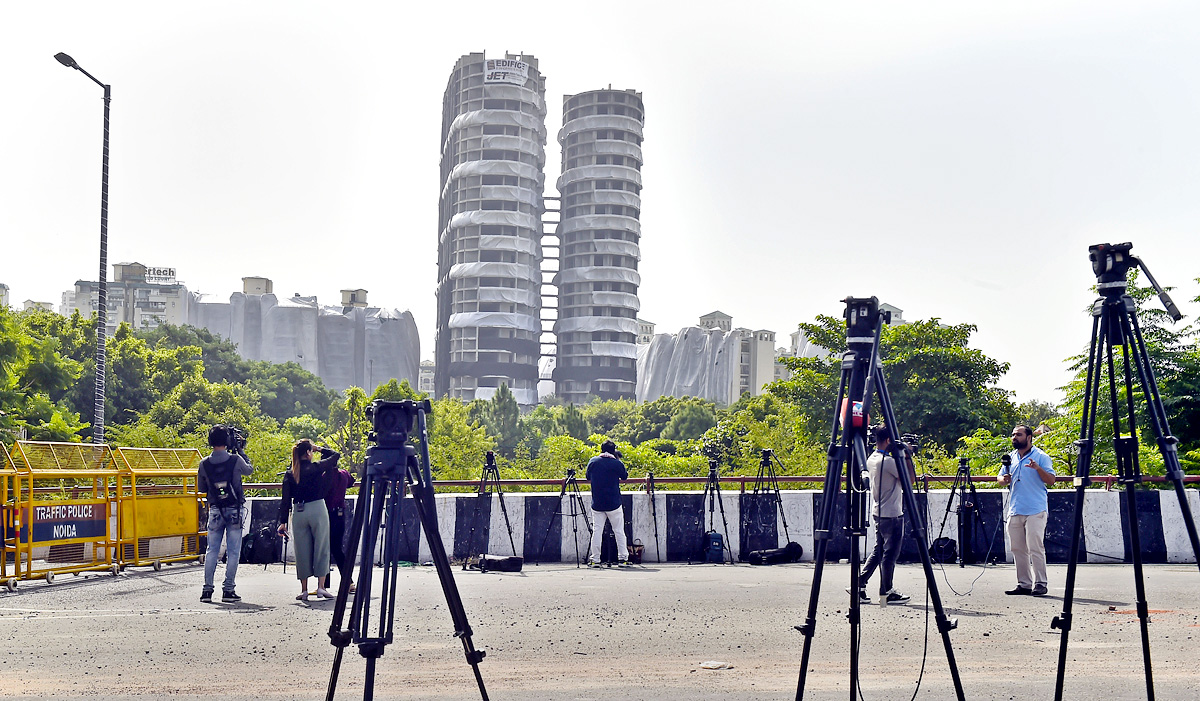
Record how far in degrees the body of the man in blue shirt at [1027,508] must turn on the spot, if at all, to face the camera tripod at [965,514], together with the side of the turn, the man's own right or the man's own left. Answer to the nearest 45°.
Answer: approximately 135° to the man's own right

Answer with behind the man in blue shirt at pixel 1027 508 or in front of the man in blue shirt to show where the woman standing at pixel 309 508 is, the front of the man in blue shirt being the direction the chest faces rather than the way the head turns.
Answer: in front

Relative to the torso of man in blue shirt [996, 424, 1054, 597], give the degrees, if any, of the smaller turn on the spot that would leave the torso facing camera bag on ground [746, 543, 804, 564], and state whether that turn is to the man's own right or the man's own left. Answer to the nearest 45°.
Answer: approximately 90° to the man's own right

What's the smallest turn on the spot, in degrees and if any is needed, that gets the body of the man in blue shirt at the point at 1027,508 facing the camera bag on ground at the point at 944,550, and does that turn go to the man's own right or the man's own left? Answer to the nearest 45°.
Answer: approximately 135° to the man's own right

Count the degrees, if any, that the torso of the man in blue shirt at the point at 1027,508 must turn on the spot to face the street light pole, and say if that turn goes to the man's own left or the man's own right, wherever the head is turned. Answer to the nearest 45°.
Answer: approximately 90° to the man's own right

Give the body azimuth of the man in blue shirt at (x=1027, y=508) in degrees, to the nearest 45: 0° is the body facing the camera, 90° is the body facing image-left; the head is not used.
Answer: approximately 45°

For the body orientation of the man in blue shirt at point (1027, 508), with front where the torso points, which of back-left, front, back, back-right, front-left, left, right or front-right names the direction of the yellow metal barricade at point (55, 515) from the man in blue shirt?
front-right

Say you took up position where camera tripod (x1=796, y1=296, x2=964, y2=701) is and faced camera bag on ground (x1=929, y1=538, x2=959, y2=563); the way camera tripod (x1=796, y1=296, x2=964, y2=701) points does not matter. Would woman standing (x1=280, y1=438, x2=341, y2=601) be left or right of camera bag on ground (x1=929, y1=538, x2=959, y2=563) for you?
left

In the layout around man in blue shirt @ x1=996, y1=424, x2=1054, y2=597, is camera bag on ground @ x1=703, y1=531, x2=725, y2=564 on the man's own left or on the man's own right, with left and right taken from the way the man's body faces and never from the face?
on the man's own right

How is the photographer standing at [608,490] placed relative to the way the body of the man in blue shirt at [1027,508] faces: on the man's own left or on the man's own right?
on the man's own right

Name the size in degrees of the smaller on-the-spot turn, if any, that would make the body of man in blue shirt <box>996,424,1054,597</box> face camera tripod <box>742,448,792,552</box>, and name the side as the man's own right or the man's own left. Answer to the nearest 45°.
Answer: approximately 90° to the man's own right

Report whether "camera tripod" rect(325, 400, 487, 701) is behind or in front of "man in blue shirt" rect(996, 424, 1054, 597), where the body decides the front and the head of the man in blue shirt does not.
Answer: in front
